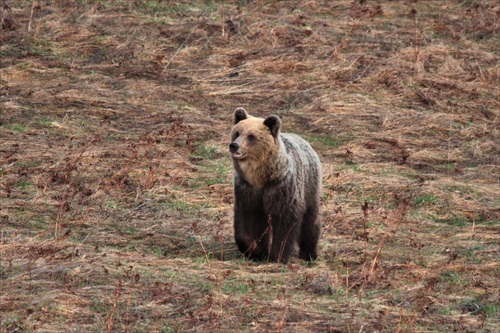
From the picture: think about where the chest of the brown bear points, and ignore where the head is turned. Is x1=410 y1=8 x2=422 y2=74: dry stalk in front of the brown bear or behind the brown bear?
behind

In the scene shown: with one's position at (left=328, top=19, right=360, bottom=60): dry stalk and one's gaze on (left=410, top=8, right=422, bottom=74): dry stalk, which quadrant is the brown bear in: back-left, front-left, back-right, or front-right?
back-right

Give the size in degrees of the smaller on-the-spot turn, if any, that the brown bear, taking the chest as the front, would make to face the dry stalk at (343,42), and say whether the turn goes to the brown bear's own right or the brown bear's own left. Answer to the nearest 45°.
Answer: approximately 135° to the brown bear's own right

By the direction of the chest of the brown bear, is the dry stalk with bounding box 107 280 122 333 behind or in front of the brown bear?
in front

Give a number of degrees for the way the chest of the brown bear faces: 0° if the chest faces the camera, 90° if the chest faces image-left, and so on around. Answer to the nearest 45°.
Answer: approximately 45°
